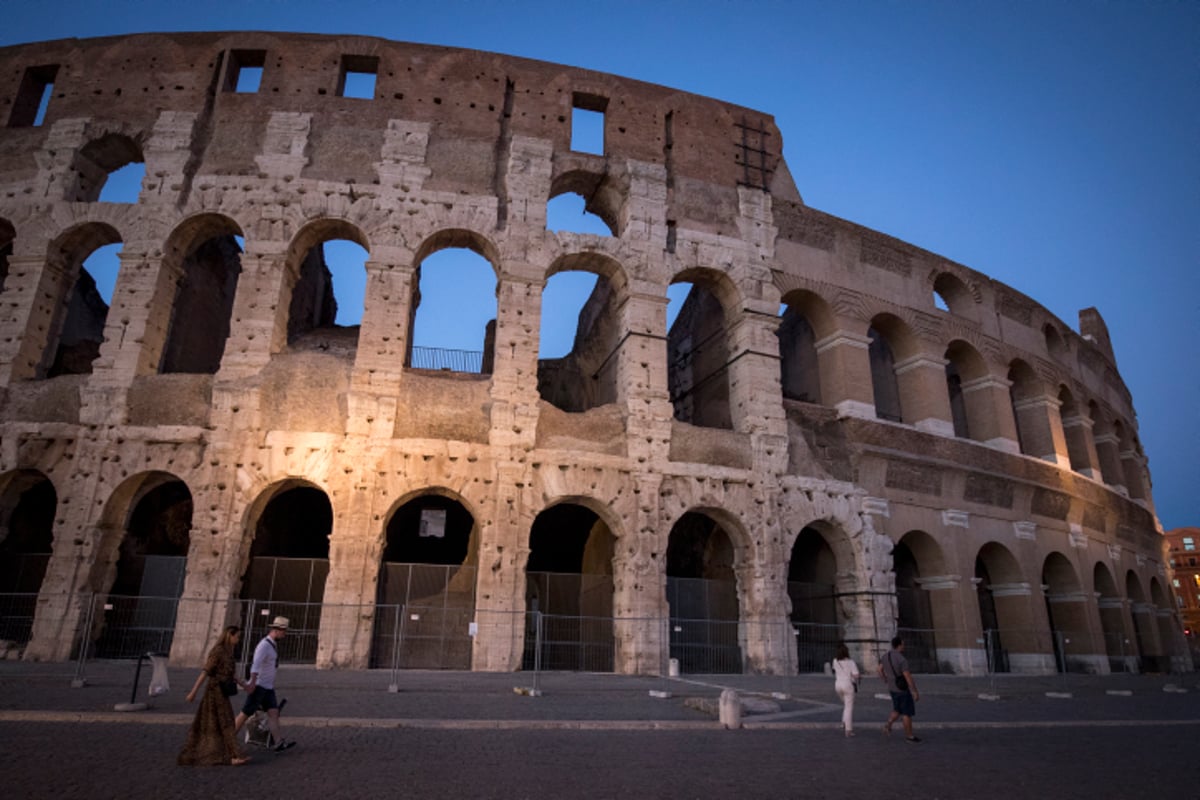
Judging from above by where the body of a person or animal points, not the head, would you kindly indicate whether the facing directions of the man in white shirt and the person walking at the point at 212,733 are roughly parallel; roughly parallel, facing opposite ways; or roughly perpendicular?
roughly parallel

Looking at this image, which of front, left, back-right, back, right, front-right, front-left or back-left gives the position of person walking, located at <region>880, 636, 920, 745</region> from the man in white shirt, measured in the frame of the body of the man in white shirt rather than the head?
front

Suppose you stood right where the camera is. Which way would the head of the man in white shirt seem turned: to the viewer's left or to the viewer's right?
to the viewer's right

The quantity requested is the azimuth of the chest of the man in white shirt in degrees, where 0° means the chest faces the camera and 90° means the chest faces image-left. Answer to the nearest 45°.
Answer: approximately 270°

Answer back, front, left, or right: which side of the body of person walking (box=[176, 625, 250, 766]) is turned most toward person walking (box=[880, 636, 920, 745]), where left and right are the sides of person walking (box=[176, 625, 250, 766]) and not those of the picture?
front

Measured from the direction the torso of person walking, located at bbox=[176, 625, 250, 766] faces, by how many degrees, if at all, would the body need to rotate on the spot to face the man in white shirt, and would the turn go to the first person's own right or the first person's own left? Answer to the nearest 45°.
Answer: approximately 45° to the first person's own left

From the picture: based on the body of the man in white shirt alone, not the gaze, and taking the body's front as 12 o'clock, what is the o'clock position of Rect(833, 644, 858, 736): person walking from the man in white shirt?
The person walking is roughly at 12 o'clock from the man in white shirt.

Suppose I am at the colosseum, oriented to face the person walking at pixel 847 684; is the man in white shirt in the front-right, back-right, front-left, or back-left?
front-right

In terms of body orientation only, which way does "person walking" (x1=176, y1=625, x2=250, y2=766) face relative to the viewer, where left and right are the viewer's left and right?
facing to the right of the viewer

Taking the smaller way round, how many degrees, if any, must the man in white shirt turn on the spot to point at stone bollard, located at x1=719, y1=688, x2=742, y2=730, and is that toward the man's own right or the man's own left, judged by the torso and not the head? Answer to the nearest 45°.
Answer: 0° — they already face it
